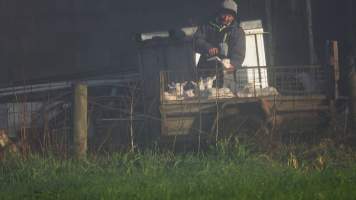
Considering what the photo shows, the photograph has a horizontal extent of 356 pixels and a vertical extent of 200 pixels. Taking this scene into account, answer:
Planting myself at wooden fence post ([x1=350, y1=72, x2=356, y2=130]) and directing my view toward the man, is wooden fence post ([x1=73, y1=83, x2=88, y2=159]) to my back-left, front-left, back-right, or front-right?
front-left

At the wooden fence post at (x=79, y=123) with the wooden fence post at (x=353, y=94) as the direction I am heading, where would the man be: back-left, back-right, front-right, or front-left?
front-left

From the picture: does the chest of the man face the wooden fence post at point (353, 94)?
no

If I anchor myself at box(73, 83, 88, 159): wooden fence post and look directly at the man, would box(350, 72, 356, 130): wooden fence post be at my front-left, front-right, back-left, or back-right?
front-right

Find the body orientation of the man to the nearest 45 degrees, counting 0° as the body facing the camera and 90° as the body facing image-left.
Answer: approximately 0°

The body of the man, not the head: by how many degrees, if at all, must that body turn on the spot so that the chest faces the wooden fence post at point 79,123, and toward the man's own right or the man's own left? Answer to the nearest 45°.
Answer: approximately 45° to the man's own right
